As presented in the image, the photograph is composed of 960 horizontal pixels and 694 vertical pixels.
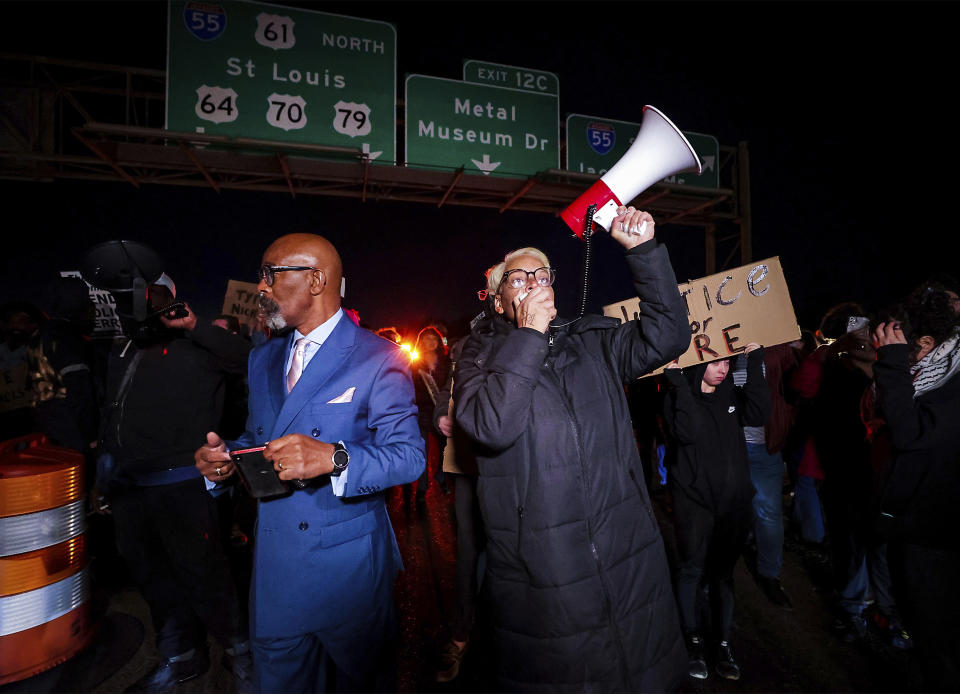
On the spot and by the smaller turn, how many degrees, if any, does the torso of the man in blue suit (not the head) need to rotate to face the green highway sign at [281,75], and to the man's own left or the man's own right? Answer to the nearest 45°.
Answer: approximately 135° to the man's own right

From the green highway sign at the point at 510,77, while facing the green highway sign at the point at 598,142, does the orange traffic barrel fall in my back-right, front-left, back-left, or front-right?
back-right

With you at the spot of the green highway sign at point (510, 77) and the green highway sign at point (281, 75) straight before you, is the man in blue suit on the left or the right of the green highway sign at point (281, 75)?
left

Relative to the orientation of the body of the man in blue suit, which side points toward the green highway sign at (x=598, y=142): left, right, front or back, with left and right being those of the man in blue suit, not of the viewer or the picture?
back

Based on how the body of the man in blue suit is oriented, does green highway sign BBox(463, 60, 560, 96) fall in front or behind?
behind

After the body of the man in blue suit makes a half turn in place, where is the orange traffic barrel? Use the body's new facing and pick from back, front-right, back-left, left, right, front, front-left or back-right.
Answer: left

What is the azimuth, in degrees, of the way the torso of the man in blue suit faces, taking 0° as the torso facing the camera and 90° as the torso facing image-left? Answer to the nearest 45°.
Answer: approximately 45°
